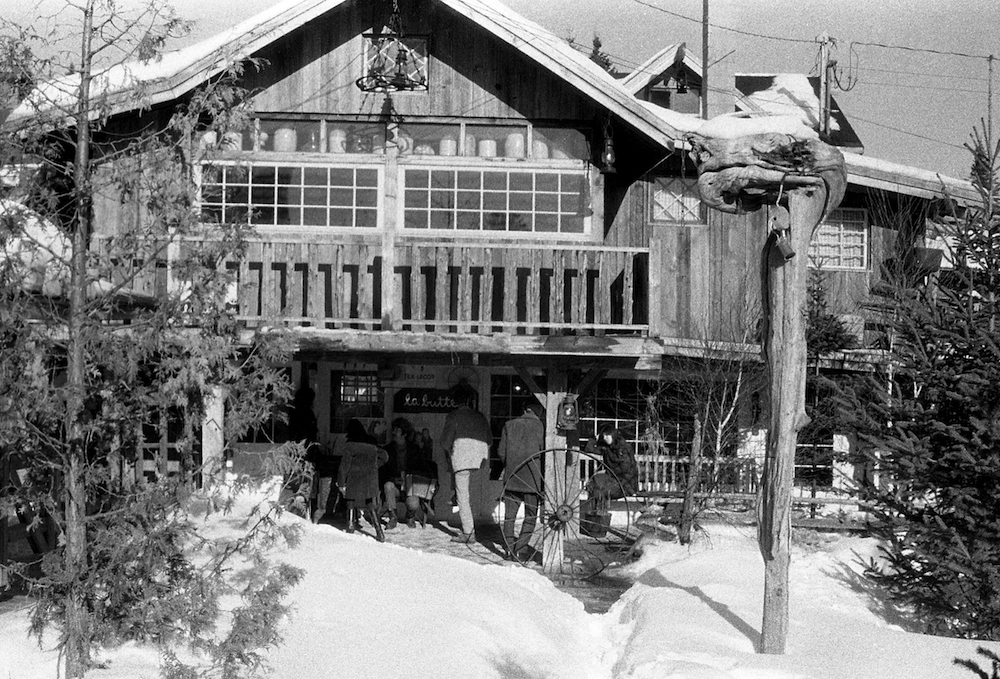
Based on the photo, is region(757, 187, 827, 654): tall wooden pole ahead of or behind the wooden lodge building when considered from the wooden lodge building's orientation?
ahead

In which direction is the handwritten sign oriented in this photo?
toward the camera

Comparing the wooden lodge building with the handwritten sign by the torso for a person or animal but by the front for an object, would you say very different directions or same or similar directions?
same or similar directions

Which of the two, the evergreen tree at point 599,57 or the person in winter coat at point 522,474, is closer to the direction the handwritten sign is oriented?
the person in winter coat

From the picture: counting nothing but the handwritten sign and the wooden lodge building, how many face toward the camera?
2

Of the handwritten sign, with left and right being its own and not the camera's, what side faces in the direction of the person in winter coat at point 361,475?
front

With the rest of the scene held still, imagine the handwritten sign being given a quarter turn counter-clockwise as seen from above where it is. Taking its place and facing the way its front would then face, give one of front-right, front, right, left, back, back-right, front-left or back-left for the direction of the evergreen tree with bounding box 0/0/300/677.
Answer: right

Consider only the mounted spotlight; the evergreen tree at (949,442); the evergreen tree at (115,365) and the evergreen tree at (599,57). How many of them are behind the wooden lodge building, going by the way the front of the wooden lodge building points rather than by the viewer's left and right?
1

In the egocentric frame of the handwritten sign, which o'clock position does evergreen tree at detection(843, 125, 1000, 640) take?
The evergreen tree is roughly at 11 o'clock from the handwritten sign.

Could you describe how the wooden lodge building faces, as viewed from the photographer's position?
facing the viewer

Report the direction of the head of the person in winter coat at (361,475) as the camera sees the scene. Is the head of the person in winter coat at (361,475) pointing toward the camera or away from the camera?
away from the camera
